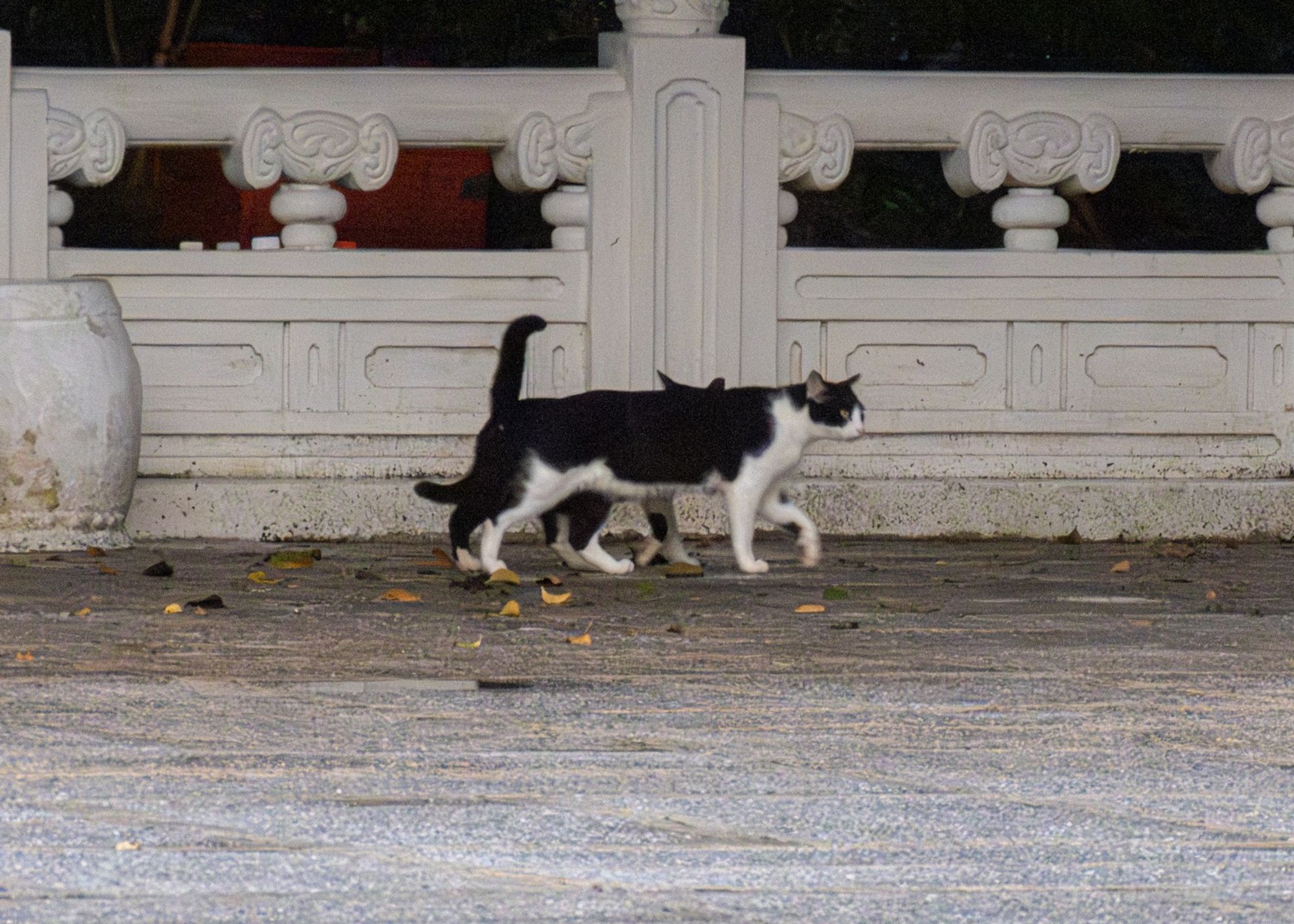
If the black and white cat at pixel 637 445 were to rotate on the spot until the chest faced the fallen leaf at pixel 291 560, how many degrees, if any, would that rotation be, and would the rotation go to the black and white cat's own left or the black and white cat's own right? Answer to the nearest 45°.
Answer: approximately 180°

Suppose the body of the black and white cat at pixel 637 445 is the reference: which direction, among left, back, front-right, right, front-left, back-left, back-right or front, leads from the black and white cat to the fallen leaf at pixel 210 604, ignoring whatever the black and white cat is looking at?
back-right

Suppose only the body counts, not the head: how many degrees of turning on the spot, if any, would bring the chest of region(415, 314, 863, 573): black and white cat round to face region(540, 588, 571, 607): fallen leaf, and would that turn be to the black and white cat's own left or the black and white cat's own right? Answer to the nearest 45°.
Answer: approximately 90° to the black and white cat's own right

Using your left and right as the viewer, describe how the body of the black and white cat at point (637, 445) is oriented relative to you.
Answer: facing to the right of the viewer

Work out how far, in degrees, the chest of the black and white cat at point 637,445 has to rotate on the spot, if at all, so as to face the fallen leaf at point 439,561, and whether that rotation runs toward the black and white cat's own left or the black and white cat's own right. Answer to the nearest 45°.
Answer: approximately 135° to the black and white cat's own left

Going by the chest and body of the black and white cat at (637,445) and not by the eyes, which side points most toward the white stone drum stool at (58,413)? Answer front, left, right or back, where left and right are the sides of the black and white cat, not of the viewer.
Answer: back

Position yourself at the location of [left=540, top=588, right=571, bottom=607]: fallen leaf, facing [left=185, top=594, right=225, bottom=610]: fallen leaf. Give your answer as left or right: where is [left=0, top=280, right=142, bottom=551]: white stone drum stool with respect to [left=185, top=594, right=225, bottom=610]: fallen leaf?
right
